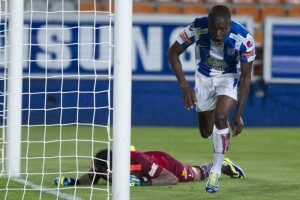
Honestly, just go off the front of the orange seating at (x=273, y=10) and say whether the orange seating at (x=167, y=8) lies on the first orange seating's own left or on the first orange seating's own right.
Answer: on the first orange seating's own right

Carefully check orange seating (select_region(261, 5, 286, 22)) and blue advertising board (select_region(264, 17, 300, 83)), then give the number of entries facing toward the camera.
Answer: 2

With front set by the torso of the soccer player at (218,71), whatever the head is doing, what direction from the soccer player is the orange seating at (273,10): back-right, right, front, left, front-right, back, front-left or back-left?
back

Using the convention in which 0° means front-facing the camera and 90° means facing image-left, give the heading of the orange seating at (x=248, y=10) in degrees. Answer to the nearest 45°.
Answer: approximately 0°

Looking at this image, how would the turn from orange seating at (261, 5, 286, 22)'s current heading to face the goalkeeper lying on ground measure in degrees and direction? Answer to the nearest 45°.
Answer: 0° — it already faces them

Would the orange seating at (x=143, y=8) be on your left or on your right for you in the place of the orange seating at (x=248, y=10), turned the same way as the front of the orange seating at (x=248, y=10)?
on your right

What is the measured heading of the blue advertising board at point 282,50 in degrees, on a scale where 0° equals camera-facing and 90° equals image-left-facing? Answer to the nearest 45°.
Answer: approximately 0°
